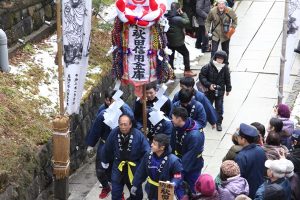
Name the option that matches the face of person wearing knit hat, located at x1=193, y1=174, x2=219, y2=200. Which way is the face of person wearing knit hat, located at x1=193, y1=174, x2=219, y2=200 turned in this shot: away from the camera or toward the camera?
away from the camera

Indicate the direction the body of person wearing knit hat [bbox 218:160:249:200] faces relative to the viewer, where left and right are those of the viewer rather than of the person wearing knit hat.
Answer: facing away from the viewer and to the left of the viewer

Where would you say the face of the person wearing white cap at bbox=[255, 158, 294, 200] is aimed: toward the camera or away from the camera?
away from the camera

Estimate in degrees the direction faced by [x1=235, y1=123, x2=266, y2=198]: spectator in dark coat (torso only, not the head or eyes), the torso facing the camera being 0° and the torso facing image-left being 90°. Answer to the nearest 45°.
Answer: approximately 135°

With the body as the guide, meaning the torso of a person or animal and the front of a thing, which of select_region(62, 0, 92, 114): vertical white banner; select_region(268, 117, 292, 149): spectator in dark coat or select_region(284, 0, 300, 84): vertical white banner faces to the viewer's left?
the spectator in dark coat

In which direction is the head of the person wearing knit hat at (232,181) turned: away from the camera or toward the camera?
away from the camera

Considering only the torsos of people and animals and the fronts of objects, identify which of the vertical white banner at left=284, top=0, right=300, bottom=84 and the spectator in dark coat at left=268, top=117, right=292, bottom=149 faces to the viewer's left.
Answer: the spectator in dark coat

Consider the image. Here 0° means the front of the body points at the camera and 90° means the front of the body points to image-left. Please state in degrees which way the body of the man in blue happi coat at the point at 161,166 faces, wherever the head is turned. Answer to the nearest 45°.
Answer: approximately 45°

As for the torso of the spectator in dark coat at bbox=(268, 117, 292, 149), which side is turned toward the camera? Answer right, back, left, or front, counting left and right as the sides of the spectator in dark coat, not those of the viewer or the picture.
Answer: left
